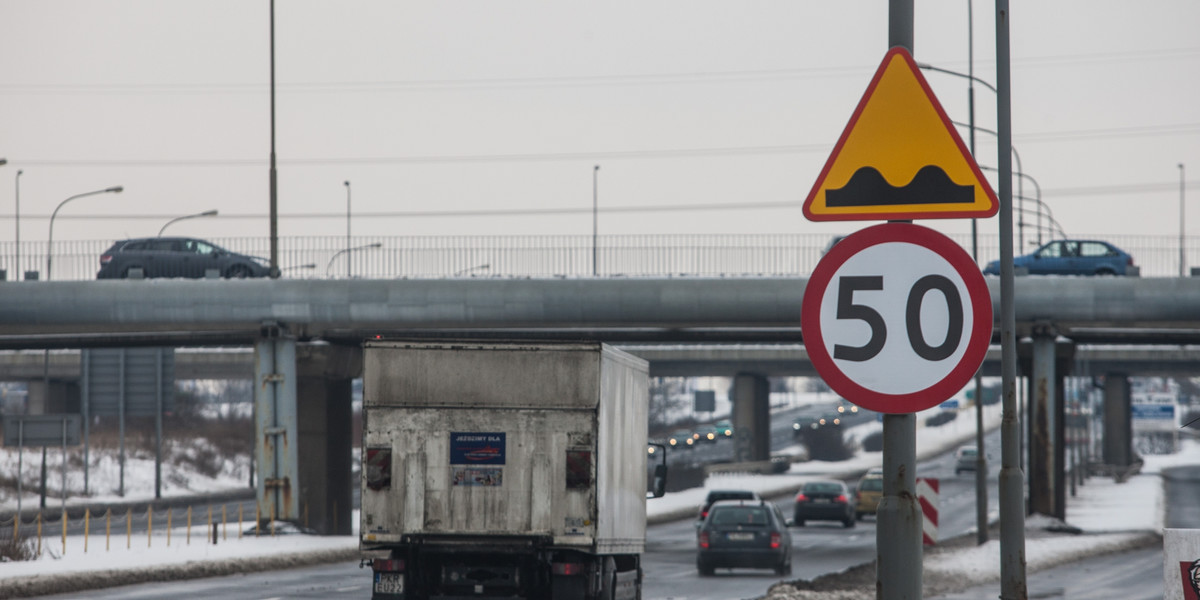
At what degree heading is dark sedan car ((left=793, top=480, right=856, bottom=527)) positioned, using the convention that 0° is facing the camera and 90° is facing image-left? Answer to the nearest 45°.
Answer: approximately 180°

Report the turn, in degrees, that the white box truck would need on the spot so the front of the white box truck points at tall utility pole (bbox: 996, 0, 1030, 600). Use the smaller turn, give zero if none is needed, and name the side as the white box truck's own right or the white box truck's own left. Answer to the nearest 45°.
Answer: approximately 90° to the white box truck's own right

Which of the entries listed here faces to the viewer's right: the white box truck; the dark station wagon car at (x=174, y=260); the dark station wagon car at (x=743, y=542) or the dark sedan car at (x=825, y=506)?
the dark station wagon car at (x=174, y=260)

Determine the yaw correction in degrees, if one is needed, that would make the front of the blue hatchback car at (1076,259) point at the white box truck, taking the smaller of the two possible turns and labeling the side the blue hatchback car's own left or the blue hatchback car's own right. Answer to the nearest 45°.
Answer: approximately 90° to the blue hatchback car's own left

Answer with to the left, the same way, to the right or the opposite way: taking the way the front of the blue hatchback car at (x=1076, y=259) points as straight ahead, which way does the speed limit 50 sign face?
to the left

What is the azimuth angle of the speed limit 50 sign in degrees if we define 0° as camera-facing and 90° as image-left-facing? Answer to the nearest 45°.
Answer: approximately 0°

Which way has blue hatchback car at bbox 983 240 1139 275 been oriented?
to the viewer's left

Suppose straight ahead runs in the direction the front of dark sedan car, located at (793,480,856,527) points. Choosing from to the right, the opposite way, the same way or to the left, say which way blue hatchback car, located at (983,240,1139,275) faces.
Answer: to the left

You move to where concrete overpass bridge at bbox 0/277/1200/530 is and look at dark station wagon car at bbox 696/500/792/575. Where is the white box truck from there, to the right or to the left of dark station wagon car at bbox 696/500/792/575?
right
